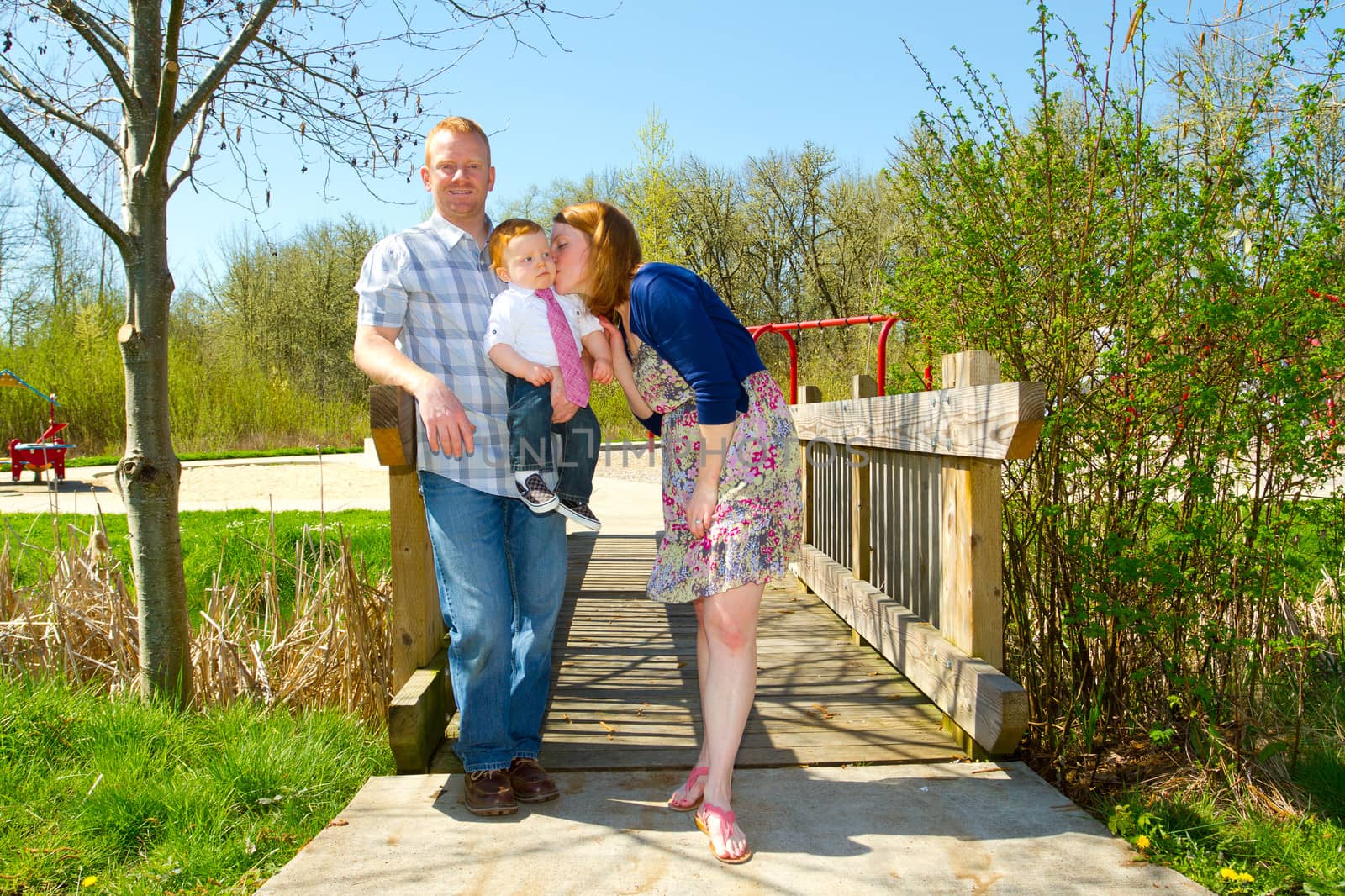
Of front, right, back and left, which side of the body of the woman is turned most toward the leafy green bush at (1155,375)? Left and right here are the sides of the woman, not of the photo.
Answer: back

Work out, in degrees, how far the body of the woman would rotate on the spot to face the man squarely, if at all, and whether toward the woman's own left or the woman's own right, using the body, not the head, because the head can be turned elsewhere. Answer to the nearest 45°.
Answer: approximately 45° to the woman's own right

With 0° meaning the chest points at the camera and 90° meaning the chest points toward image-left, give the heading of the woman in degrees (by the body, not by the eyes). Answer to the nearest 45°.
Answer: approximately 45°

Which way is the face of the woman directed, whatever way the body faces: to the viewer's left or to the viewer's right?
to the viewer's left

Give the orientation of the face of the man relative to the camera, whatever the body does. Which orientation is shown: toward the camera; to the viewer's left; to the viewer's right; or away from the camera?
toward the camera
